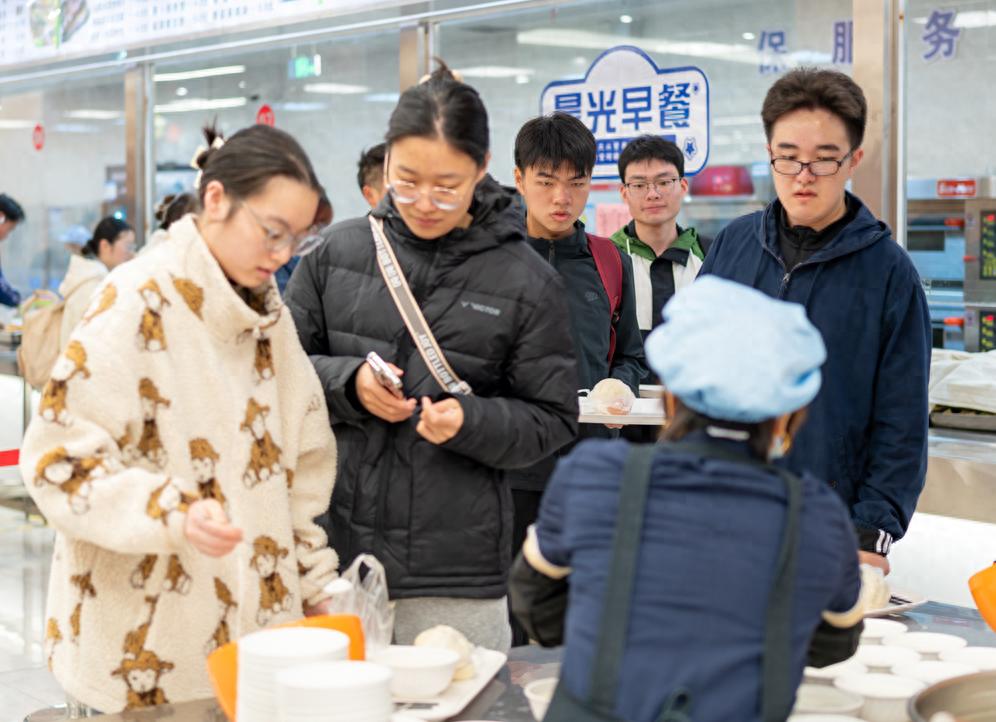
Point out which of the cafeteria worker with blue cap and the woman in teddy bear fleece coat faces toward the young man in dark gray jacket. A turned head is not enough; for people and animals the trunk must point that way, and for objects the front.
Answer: the cafeteria worker with blue cap

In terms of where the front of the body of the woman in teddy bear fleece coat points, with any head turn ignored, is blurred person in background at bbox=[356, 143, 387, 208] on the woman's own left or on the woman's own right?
on the woman's own left

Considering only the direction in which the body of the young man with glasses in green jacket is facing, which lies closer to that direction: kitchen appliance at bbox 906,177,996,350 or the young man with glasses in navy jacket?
the young man with glasses in navy jacket

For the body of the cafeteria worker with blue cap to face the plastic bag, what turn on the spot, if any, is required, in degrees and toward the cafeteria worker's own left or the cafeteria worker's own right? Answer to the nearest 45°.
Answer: approximately 45° to the cafeteria worker's own left

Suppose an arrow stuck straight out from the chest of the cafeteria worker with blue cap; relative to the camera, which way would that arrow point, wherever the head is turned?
away from the camera

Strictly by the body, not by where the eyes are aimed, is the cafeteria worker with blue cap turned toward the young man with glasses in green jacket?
yes
